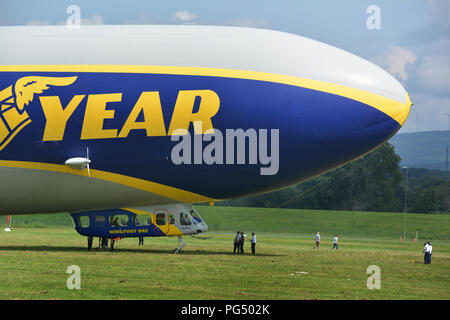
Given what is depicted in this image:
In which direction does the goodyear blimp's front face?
to the viewer's right

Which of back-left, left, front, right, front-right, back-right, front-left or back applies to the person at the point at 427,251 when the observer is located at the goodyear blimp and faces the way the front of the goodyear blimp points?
front-left
